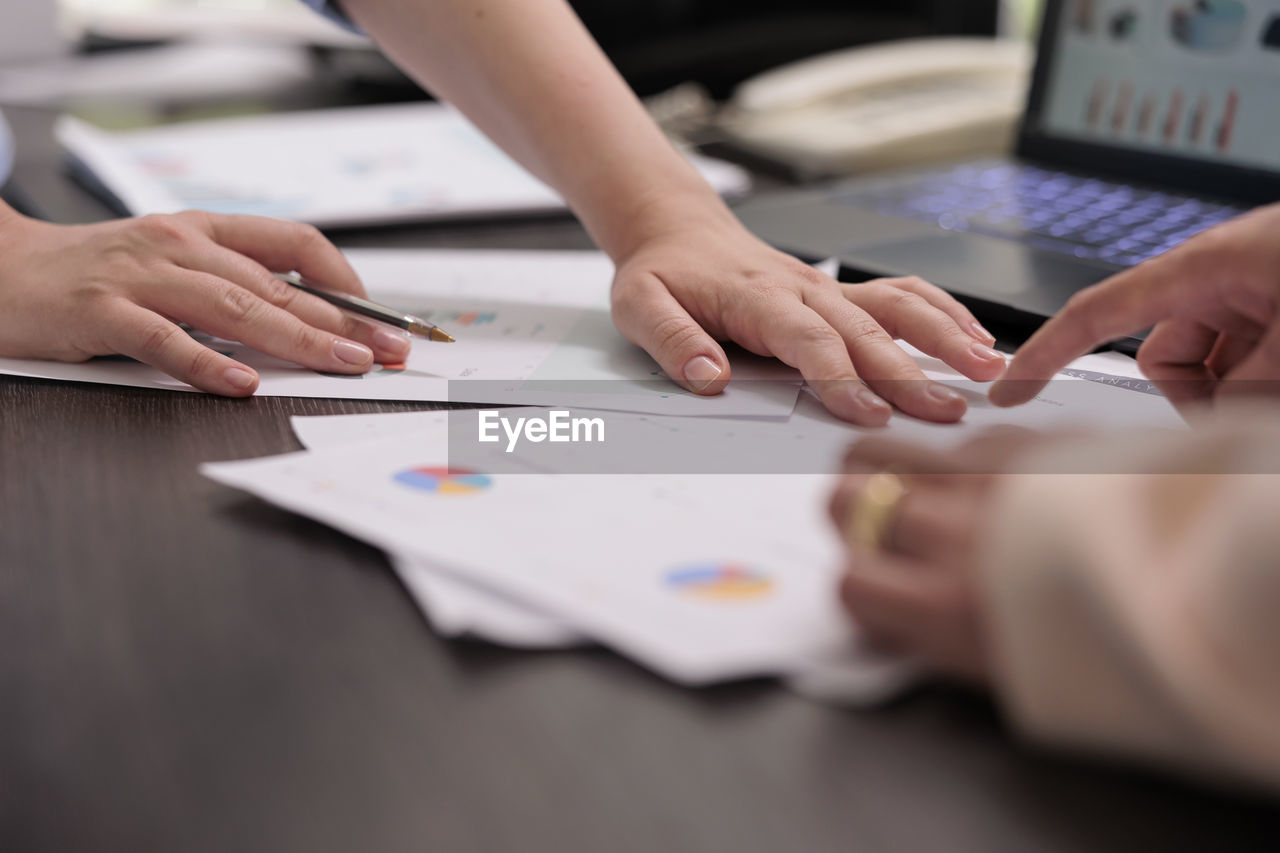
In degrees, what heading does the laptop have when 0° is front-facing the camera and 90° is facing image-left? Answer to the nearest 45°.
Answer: approximately 45°
